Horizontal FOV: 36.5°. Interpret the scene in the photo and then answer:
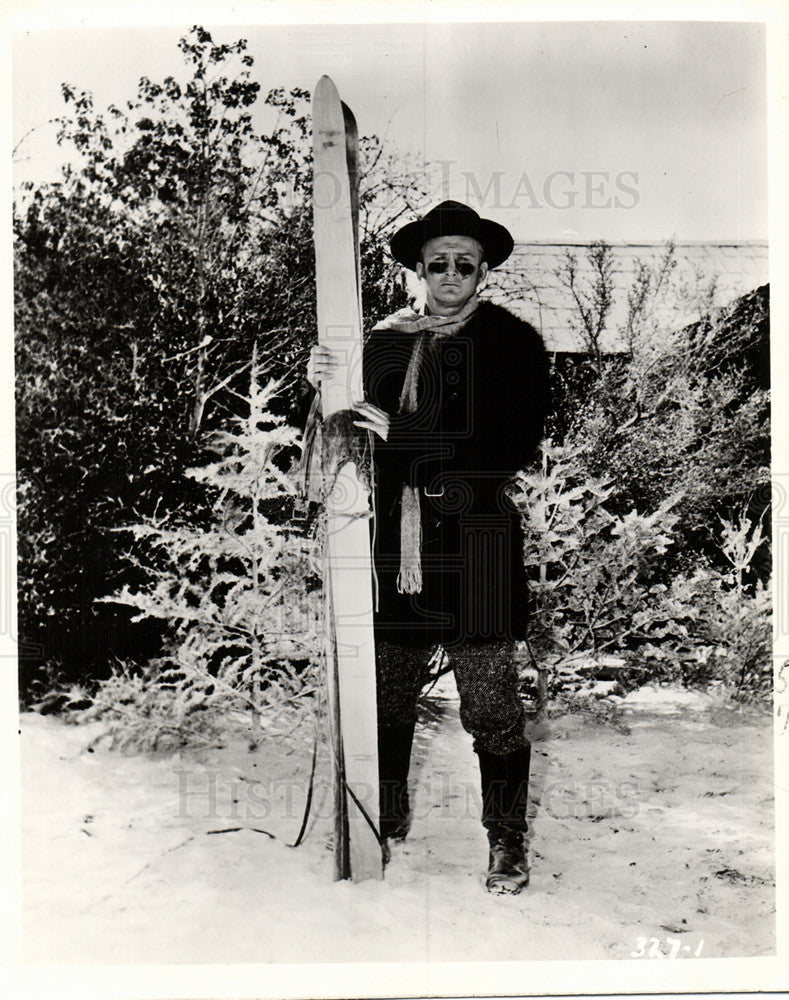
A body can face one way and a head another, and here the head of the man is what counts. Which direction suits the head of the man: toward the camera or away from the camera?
toward the camera

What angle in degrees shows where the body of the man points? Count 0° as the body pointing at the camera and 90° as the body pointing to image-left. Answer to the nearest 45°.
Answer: approximately 0°
